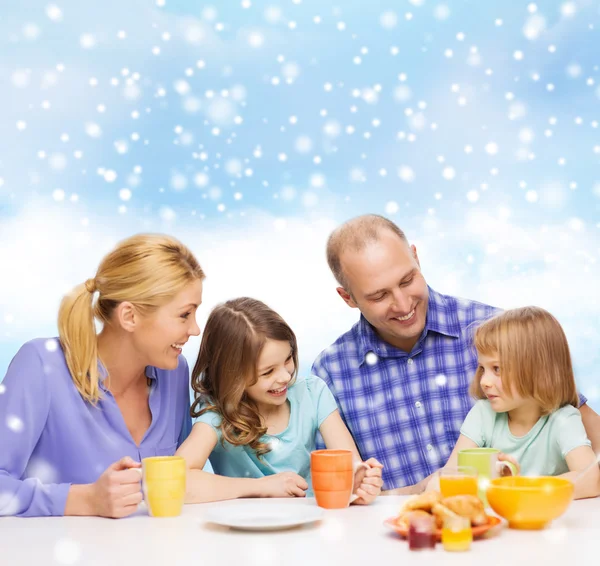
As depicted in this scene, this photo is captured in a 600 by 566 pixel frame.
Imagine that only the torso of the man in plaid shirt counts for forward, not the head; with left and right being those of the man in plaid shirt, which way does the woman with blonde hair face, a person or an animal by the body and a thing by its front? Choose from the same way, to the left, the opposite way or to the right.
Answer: to the left

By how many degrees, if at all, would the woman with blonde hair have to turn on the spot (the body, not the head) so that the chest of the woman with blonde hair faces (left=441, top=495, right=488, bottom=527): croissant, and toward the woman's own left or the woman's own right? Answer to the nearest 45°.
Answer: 0° — they already face it

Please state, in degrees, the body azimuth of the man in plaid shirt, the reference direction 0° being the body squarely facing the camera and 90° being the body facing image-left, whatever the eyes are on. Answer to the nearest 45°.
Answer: approximately 0°

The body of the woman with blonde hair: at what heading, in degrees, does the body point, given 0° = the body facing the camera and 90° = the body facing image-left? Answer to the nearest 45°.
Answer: approximately 315°

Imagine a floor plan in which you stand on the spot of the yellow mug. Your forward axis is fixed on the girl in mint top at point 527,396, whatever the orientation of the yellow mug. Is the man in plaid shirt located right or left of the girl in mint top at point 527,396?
left
